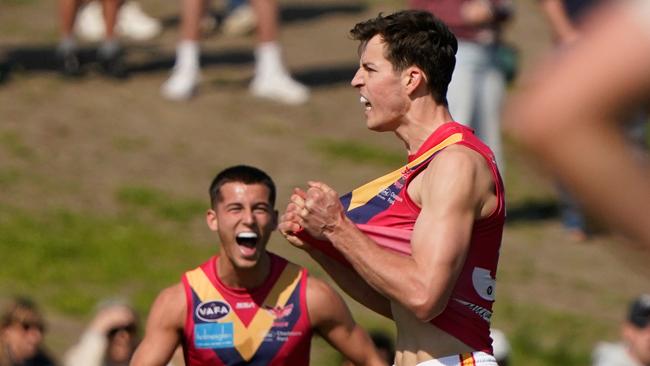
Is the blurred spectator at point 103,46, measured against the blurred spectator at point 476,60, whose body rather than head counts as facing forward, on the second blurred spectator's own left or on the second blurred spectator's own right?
on the second blurred spectator's own right

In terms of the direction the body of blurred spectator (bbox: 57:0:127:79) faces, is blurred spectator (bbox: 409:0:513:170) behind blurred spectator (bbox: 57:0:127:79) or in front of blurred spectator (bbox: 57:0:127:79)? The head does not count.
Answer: in front

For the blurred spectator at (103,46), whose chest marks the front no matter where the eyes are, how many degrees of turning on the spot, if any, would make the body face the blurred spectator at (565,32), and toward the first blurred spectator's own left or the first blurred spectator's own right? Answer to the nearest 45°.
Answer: approximately 45° to the first blurred spectator's own left

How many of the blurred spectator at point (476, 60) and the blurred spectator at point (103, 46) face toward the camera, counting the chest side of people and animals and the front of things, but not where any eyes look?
2

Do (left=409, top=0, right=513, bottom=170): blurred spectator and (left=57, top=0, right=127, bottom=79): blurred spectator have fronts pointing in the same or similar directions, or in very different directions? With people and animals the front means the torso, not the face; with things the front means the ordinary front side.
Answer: same or similar directions

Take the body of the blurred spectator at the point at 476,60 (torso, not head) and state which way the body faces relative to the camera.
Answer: toward the camera
